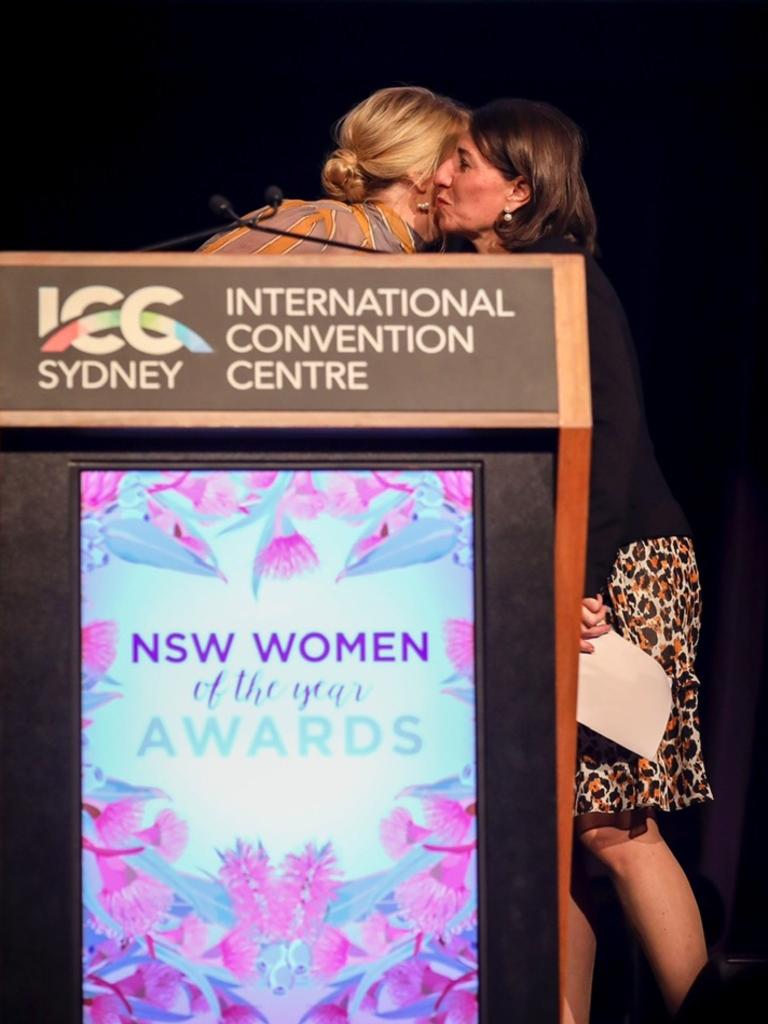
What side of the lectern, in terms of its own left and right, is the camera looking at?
front

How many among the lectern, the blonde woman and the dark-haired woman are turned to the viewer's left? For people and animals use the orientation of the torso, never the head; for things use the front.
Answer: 1

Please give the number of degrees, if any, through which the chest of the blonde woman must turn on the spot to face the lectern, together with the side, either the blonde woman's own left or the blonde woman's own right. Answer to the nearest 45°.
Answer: approximately 135° to the blonde woman's own right

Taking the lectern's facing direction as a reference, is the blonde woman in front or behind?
behind

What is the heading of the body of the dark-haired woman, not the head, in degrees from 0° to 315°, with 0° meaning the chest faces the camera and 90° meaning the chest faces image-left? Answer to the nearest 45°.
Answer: approximately 90°

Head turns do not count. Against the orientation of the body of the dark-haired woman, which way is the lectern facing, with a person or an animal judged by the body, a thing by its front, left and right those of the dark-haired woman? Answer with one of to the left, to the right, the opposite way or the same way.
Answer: to the left

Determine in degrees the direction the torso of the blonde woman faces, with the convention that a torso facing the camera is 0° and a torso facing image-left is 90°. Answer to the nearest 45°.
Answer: approximately 225°

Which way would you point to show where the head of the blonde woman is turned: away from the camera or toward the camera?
away from the camera

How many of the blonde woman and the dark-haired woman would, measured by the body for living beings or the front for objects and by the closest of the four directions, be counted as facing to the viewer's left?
1
